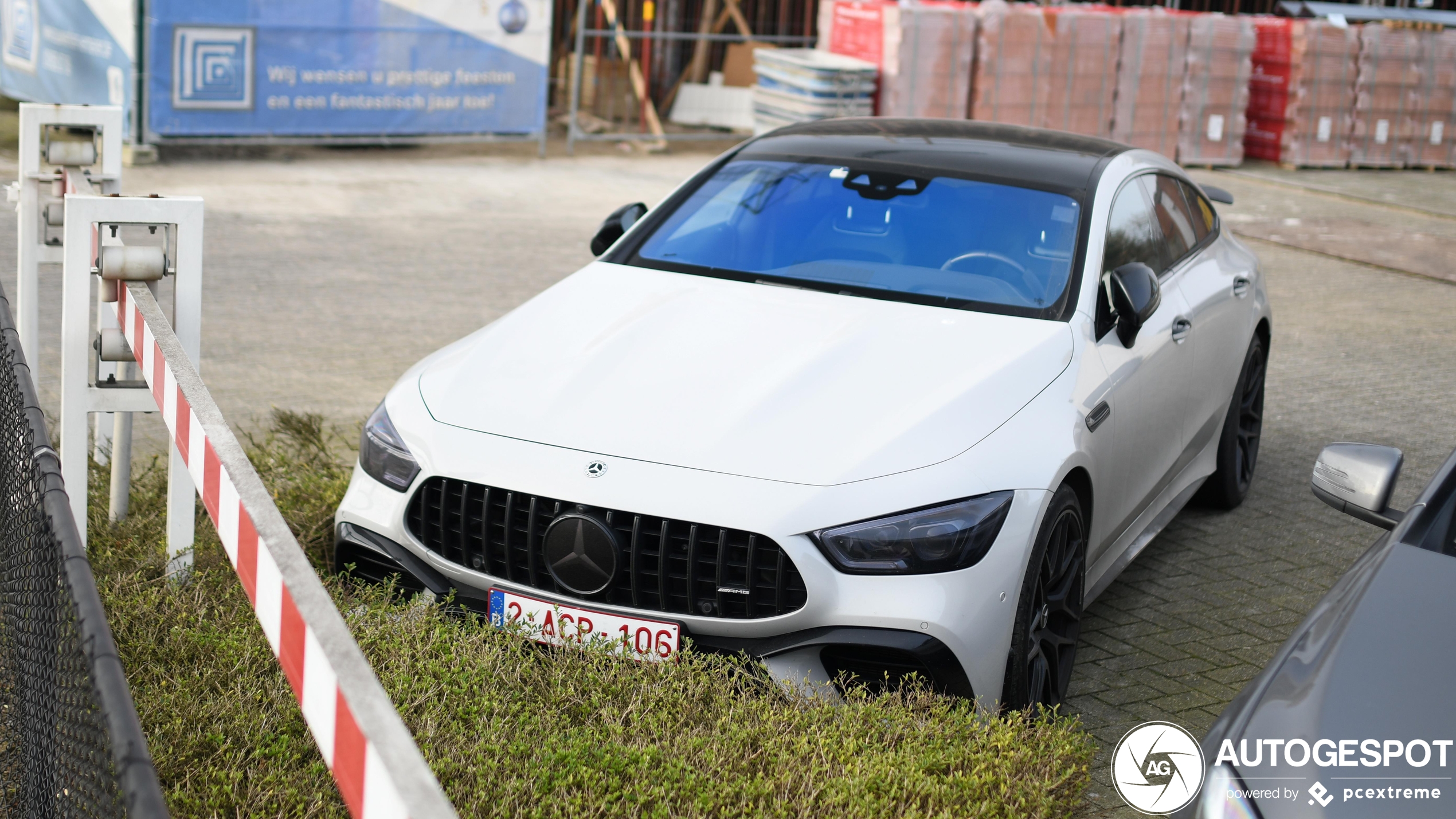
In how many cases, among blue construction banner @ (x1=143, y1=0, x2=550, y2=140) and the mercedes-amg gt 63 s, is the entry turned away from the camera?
0

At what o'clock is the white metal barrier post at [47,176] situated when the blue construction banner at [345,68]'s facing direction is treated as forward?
The white metal barrier post is roughly at 12 o'clock from the blue construction banner.

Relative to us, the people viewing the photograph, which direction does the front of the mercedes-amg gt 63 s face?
facing the viewer and to the left of the viewer

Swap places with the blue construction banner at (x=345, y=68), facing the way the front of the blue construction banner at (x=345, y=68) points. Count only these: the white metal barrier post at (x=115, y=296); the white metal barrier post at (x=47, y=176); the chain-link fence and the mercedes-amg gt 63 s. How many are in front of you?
4

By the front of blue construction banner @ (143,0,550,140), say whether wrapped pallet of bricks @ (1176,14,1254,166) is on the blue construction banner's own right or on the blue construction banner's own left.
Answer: on the blue construction banner's own left

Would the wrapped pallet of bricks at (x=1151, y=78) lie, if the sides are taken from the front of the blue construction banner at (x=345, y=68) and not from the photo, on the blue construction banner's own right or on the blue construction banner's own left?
on the blue construction banner's own left

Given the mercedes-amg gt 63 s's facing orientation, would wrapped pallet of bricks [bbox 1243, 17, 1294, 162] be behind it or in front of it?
behind

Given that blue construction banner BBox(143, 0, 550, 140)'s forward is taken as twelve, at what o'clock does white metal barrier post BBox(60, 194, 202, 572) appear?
The white metal barrier post is roughly at 12 o'clock from the blue construction banner.

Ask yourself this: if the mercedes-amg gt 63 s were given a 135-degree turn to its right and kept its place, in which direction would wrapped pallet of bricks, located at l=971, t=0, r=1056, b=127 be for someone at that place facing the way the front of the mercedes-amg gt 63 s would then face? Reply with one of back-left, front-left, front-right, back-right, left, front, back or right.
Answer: front

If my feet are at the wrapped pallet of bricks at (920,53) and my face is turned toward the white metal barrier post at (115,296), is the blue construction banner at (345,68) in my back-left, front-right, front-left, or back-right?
front-right

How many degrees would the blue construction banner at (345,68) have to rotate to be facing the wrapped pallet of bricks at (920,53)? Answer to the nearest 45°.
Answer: approximately 90° to its left

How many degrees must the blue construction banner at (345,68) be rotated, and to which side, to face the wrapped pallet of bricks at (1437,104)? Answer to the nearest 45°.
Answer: approximately 90° to its left

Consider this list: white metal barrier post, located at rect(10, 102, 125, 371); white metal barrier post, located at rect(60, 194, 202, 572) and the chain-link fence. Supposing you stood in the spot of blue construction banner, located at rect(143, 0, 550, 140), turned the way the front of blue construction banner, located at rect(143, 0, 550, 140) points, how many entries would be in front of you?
3

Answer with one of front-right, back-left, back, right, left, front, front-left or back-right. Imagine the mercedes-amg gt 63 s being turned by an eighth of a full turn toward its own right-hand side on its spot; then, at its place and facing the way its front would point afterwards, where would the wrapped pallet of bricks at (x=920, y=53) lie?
right

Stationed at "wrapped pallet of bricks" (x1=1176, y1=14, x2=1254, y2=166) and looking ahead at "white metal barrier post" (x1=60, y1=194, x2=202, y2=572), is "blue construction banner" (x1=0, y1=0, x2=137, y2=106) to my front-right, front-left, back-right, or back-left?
front-right

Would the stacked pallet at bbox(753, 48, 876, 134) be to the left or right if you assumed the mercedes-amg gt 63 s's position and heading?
on its right

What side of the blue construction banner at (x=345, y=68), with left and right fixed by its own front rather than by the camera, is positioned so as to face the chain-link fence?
front

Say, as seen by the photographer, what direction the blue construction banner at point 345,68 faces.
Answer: facing the viewer
